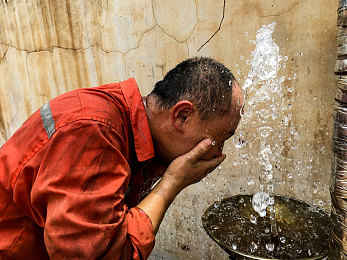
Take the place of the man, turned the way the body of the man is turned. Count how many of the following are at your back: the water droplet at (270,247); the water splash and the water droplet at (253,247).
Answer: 0

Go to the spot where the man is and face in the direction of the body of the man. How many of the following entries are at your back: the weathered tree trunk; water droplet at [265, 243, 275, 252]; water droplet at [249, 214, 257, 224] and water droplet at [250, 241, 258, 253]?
0

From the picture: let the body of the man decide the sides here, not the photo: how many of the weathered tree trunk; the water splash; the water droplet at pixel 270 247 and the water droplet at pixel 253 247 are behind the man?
0

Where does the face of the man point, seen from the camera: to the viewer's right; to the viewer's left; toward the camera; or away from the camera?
to the viewer's right

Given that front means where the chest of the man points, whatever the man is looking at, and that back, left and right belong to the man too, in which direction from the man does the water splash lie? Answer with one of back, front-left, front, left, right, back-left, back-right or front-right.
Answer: front-left

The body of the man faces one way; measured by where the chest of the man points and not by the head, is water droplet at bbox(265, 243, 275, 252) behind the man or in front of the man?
in front

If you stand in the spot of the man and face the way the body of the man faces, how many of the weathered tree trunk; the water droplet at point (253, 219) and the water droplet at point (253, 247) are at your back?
0

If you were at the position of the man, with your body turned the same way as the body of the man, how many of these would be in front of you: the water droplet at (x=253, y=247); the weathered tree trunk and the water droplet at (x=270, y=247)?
3

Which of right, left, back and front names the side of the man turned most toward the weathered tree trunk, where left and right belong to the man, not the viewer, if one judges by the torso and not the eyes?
front

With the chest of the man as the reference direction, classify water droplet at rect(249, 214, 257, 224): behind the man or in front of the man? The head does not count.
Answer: in front

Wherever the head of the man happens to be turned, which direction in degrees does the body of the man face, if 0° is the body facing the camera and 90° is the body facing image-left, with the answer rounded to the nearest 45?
approximately 270°
